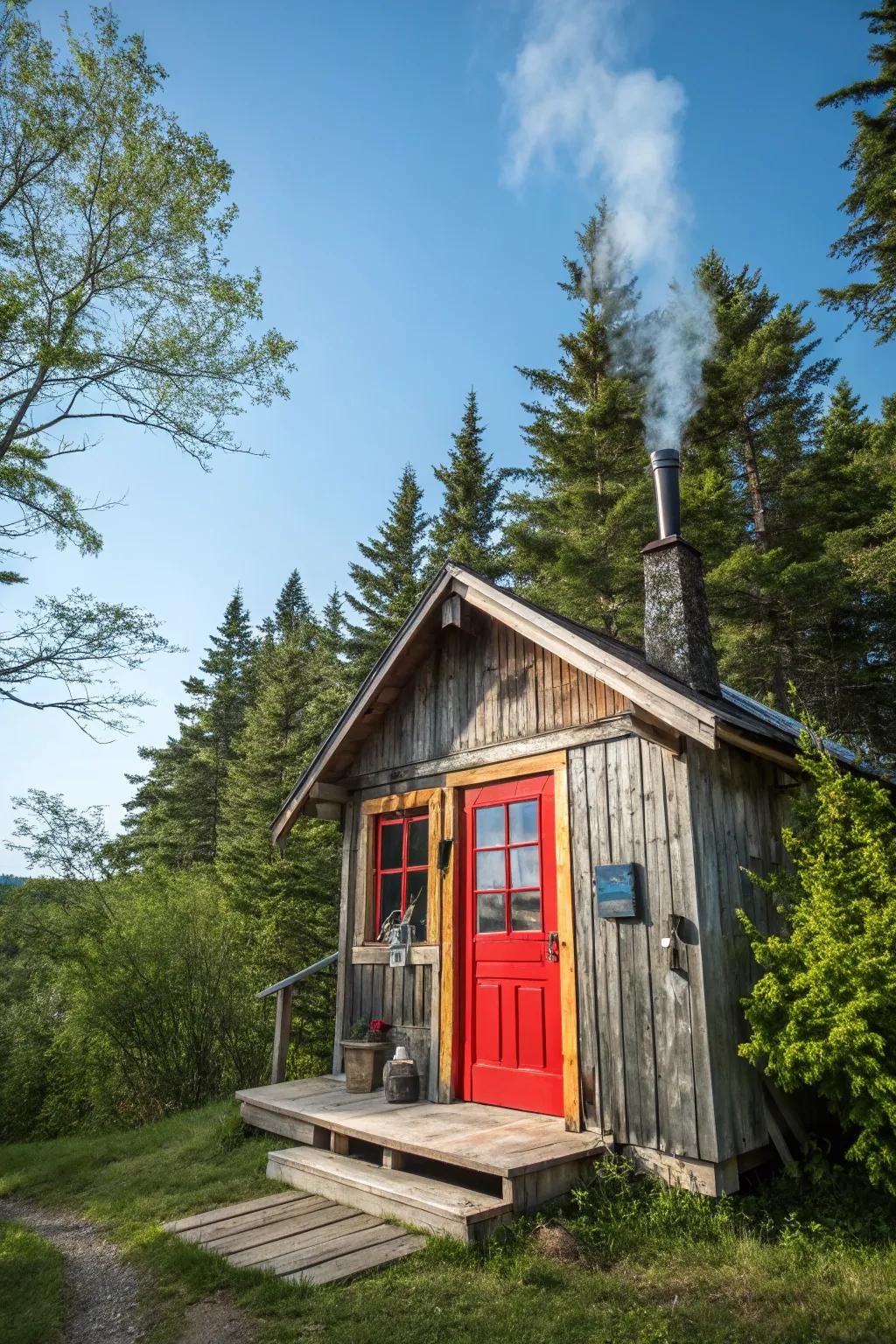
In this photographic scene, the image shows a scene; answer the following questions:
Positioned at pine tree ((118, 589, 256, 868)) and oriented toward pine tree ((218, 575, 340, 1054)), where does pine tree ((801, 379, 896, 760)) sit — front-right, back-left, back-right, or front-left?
front-left

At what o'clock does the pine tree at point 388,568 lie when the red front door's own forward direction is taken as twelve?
The pine tree is roughly at 4 o'clock from the red front door.

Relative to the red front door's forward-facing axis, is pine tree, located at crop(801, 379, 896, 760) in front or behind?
behind

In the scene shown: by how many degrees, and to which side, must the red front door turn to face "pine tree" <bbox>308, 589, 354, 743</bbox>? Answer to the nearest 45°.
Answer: approximately 135° to its right

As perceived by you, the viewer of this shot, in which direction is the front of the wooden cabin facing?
facing the viewer and to the left of the viewer

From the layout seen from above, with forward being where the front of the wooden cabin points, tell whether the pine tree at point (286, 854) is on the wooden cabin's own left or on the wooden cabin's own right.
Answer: on the wooden cabin's own right

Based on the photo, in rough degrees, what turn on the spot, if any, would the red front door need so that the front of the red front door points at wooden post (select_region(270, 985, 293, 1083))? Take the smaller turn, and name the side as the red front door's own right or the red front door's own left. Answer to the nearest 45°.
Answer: approximately 90° to the red front door's own right

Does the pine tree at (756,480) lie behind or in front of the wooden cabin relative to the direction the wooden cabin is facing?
behind

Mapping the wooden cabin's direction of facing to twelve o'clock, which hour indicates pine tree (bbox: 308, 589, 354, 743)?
The pine tree is roughly at 4 o'clock from the wooden cabin.

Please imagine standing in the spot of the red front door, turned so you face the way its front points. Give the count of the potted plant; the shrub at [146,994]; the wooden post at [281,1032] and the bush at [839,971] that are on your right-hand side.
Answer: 3

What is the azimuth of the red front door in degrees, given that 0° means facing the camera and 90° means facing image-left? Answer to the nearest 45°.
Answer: approximately 45°

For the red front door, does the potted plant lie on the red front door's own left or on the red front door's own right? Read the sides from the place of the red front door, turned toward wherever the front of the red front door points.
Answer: on the red front door's own right

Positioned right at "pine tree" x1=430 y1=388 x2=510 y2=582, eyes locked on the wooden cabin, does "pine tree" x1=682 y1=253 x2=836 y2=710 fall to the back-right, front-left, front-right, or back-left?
front-left

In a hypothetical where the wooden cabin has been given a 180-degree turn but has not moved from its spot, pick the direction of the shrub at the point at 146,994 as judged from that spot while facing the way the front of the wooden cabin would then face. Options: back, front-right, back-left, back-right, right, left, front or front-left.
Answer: left
